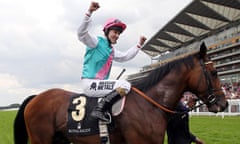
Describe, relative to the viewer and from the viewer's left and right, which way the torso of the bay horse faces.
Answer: facing to the right of the viewer

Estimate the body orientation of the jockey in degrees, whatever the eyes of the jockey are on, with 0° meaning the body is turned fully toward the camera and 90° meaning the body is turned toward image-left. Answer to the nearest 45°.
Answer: approximately 315°
